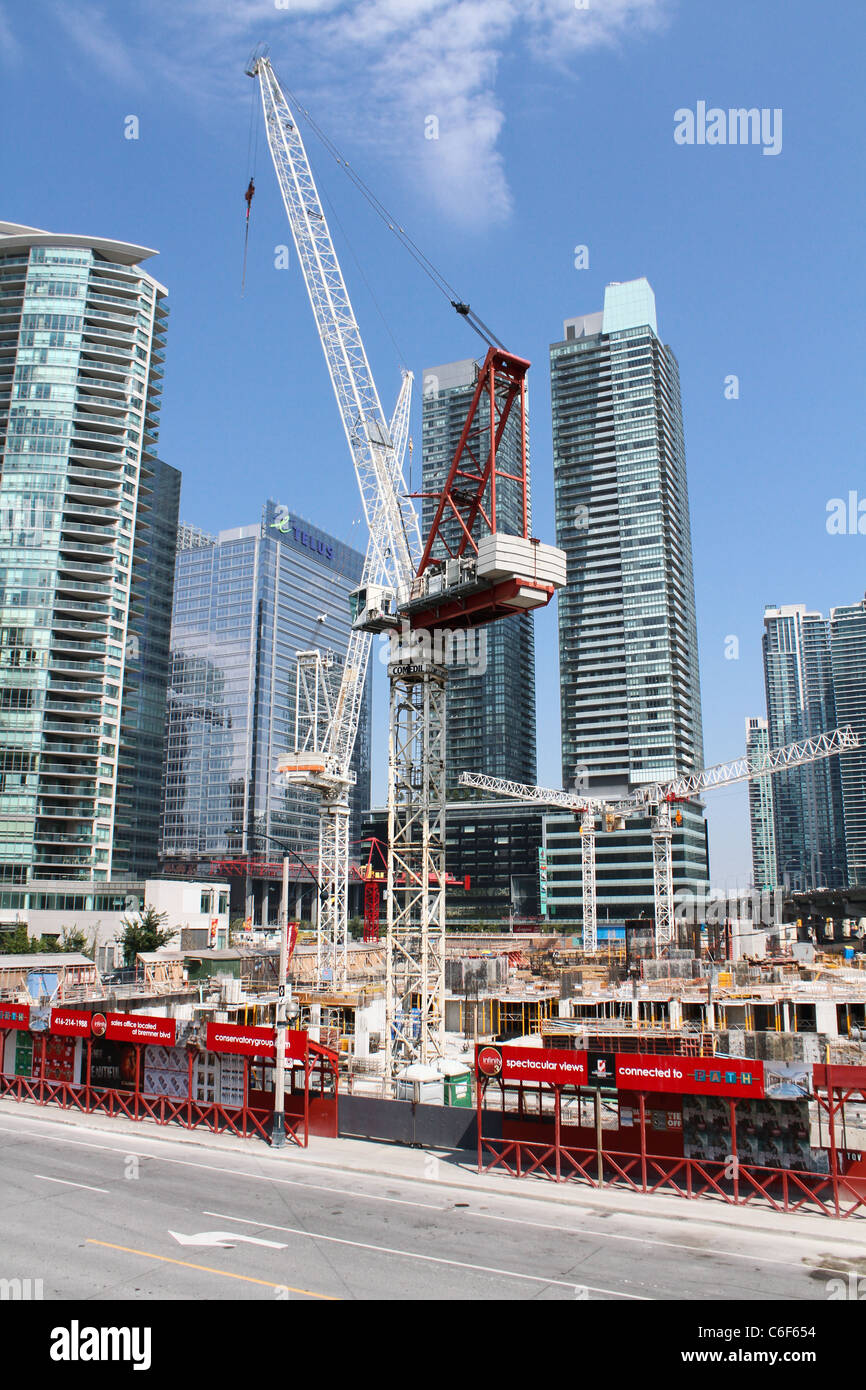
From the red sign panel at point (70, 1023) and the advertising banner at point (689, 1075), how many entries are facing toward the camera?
2

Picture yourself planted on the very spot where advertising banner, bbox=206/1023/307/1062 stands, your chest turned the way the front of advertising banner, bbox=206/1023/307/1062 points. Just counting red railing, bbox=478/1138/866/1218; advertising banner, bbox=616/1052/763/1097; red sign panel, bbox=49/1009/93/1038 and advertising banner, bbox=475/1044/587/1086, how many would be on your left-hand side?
3

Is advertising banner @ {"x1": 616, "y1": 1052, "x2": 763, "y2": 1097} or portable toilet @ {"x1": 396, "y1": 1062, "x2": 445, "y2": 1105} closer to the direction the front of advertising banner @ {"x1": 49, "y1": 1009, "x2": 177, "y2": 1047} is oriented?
the advertising banner

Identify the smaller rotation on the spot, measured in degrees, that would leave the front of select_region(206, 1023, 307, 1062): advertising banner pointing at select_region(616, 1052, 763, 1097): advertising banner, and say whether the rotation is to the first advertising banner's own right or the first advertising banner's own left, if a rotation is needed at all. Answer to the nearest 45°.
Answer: approximately 90° to the first advertising banner's own left

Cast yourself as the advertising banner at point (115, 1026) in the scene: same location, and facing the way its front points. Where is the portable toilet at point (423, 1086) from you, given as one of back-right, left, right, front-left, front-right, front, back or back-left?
back-left

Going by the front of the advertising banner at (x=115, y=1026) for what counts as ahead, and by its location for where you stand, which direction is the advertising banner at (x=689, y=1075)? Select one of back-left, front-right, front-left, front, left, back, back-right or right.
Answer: left

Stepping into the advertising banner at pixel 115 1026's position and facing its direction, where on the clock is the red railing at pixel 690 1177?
The red railing is roughly at 9 o'clock from the advertising banner.

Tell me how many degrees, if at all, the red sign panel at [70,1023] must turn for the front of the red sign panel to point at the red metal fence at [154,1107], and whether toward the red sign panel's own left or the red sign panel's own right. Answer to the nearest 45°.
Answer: approximately 45° to the red sign panel's own left

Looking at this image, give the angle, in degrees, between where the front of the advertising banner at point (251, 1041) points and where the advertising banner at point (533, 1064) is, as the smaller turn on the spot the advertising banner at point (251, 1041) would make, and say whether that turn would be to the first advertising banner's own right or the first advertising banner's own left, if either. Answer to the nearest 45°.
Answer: approximately 90° to the first advertising banner's own left

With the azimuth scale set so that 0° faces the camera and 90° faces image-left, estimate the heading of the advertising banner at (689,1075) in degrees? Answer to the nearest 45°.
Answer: approximately 0°
